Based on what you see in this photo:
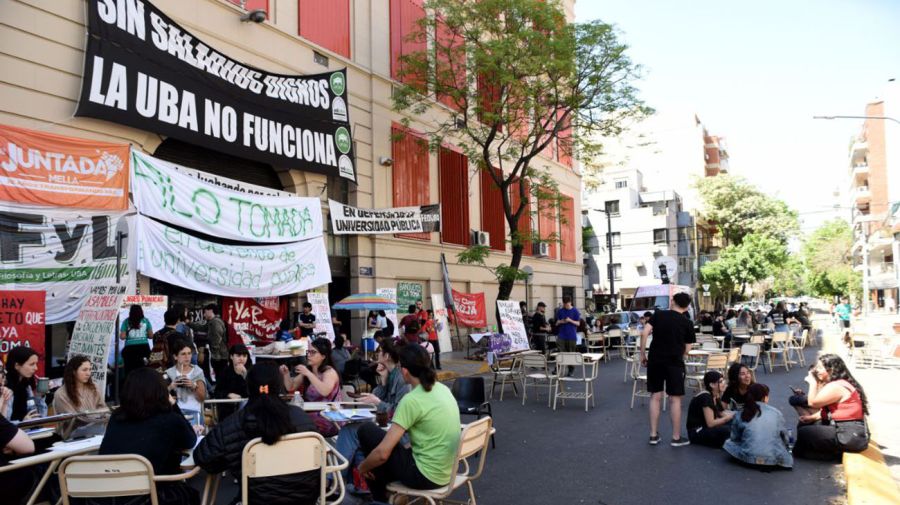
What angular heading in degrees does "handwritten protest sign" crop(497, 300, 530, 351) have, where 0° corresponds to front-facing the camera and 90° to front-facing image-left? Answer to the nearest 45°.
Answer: approximately 0°

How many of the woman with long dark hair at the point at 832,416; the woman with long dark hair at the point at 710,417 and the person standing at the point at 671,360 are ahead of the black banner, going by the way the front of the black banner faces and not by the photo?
3

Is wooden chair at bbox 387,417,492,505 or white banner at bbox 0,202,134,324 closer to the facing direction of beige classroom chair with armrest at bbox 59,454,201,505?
the white banner

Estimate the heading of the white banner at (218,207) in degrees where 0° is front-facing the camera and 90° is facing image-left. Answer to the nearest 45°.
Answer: approximately 315°

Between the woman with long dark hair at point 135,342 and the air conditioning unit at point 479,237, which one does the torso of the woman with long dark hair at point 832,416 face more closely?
the woman with long dark hair

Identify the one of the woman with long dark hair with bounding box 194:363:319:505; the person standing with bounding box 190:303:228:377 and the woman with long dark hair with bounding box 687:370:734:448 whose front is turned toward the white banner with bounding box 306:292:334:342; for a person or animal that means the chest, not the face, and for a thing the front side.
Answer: the woman with long dark hair with bounding box 194:363:319:505

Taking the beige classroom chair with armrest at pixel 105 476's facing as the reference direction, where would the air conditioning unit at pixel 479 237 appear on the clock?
The air conditioning unit is roughly at 1 o'clock from the beige classroom chair with armrest.
